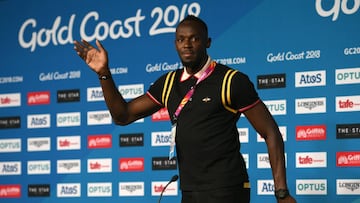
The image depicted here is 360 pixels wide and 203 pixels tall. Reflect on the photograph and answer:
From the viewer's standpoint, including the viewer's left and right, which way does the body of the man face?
facing the viewer and to the left of the viewer
